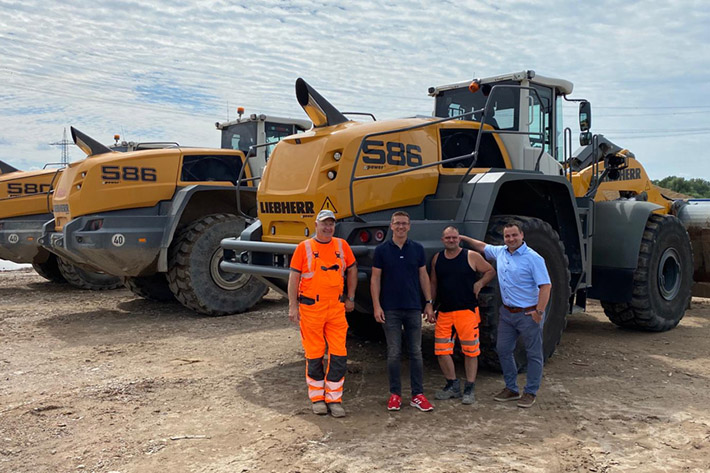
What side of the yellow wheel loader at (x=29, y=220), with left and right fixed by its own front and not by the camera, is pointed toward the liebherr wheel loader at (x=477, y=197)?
right

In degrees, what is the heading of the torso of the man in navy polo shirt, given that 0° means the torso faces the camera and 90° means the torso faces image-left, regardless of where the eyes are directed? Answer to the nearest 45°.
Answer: approximately 0°

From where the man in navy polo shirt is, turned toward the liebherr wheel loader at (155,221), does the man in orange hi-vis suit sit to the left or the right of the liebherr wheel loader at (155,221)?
left

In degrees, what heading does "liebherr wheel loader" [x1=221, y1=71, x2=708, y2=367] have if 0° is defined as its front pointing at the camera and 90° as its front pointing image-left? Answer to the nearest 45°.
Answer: approximately 225°

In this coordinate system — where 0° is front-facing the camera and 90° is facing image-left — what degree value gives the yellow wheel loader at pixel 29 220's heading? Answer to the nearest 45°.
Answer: approximately 225°

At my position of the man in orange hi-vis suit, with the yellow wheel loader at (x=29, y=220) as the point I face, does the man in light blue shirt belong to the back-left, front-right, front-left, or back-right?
back-right

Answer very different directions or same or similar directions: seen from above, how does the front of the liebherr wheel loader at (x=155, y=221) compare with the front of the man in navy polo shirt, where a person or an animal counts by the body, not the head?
very different directions

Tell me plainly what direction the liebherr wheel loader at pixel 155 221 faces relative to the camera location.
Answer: facing away from the viewer and to the right of the viewer

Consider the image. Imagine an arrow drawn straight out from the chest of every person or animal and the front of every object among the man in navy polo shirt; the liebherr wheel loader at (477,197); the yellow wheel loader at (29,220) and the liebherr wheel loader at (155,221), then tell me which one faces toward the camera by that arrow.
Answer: the man in navy polo shirt
